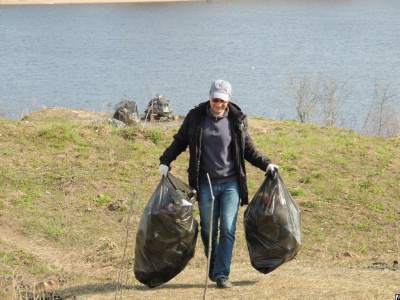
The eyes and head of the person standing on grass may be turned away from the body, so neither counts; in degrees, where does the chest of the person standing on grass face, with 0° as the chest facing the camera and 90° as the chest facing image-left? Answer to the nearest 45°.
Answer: approximately 0°
